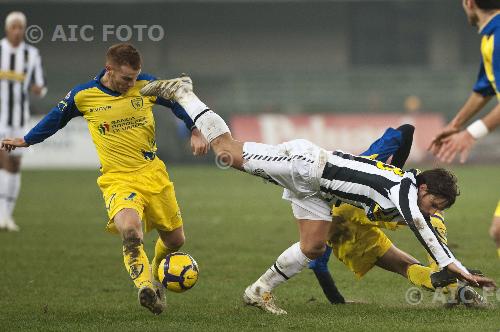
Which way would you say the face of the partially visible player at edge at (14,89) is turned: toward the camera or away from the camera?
toward the camera

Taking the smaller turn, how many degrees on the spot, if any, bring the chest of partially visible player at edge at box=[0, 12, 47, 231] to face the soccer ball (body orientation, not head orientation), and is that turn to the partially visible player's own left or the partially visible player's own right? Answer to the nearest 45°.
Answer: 0° — they already face it

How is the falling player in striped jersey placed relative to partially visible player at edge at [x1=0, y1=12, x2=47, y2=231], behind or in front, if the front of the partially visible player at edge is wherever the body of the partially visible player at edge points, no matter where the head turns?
in front

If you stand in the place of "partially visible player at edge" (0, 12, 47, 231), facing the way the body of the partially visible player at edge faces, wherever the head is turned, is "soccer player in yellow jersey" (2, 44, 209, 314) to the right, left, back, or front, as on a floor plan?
front

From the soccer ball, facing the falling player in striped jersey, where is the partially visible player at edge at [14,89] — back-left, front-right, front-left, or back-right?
back-left

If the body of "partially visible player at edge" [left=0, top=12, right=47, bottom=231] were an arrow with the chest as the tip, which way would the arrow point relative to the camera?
toward the camera

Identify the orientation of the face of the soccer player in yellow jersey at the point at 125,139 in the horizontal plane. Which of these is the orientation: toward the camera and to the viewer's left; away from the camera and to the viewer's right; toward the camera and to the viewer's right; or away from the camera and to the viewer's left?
toward the camera and to the viewer's right

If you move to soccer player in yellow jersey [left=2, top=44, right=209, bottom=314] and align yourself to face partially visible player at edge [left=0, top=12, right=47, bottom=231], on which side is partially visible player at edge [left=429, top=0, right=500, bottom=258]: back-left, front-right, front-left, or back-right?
back-right
